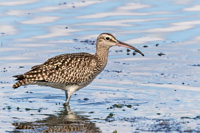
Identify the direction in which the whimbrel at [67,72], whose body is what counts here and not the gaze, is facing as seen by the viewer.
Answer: to the viewer's right
